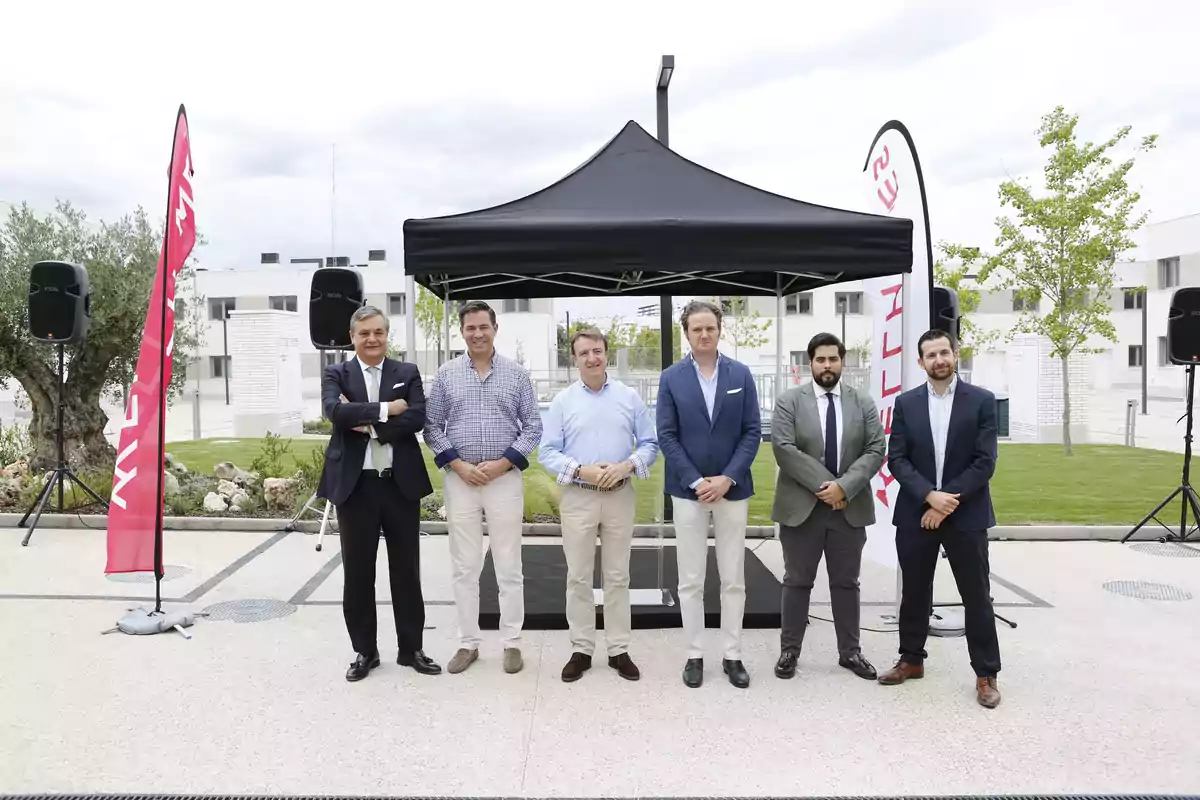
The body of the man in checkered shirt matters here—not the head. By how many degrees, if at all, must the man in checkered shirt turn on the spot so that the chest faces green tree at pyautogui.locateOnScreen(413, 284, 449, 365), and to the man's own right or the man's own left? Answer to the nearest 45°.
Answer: approximately 180°

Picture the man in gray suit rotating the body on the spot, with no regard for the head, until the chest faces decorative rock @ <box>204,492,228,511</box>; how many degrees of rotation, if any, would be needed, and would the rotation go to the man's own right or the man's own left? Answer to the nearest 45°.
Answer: approximately 135° to the man's own right

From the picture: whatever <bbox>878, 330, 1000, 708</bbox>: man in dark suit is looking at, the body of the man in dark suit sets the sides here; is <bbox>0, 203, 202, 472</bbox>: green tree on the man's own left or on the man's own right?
on the man's own right

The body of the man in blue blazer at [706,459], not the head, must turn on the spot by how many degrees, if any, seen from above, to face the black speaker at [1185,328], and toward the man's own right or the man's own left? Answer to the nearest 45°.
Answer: approximately 135° to the man's own left

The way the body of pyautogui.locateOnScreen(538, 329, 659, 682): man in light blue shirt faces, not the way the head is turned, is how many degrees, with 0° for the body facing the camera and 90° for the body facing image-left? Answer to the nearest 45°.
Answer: approximately 0°
